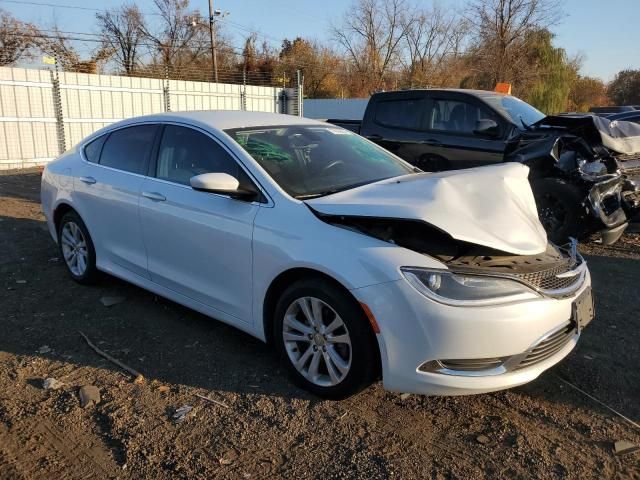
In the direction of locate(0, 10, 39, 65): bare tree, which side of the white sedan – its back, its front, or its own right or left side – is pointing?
back

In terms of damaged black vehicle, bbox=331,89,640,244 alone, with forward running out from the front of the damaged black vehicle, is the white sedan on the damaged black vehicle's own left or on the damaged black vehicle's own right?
on the damaged black vehicle's own right

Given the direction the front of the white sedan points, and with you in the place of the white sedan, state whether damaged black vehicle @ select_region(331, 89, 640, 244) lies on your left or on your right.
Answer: on your left

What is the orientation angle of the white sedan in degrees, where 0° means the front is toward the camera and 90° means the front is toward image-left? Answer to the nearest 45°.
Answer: approximately 315°

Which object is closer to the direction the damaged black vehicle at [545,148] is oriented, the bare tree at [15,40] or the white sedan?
the white sedan

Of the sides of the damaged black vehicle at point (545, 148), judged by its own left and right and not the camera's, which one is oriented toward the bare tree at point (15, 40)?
back

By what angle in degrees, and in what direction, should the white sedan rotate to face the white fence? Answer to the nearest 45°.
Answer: approximately 180°

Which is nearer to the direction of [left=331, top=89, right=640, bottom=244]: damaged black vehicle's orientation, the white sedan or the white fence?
the white sedan
